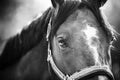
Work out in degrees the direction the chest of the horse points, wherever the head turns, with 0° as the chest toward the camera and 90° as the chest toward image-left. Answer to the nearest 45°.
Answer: approximately 315°
